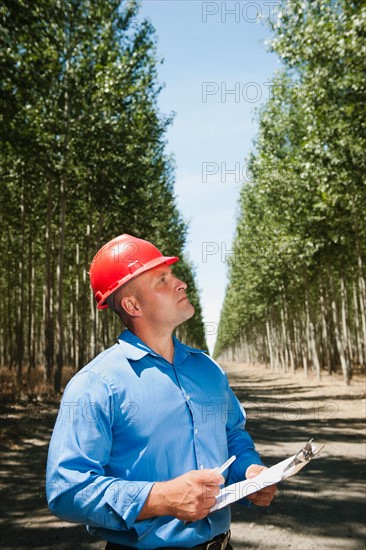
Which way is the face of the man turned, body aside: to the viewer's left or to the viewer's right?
to the viewer's right

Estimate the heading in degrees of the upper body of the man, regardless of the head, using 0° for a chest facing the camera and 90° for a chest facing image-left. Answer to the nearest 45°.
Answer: approximately 315°
